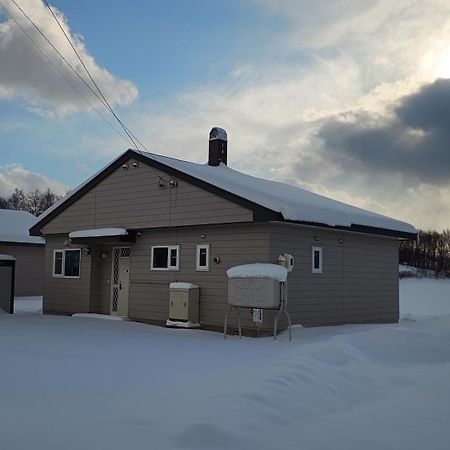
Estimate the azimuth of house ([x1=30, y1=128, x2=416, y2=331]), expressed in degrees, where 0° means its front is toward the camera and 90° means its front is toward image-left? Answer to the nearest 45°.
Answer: approximately 45°
